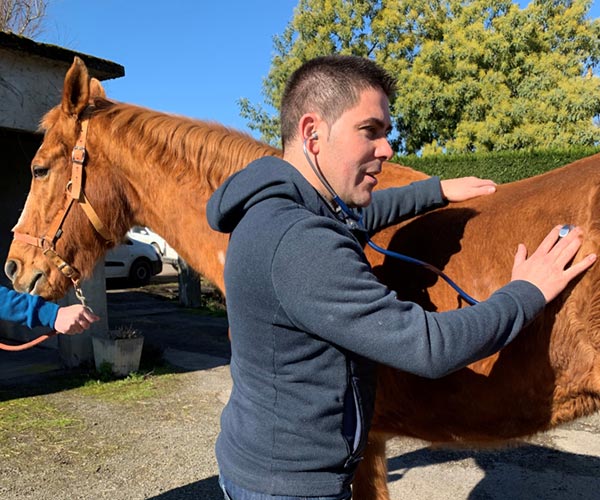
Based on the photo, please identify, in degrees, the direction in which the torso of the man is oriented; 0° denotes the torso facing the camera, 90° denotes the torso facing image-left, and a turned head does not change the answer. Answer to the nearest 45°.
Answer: approximately 270°

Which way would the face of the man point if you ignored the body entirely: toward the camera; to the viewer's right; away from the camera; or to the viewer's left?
to the viewer's right

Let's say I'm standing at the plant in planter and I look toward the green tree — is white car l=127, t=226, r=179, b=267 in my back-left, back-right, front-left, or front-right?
front-left

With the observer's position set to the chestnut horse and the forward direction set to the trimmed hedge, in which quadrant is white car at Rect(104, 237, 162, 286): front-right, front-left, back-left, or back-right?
front-left
